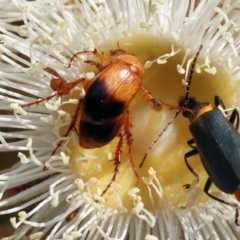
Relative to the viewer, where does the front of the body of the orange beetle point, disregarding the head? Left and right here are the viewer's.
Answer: facing away from the viewer and to the right of the viewer
